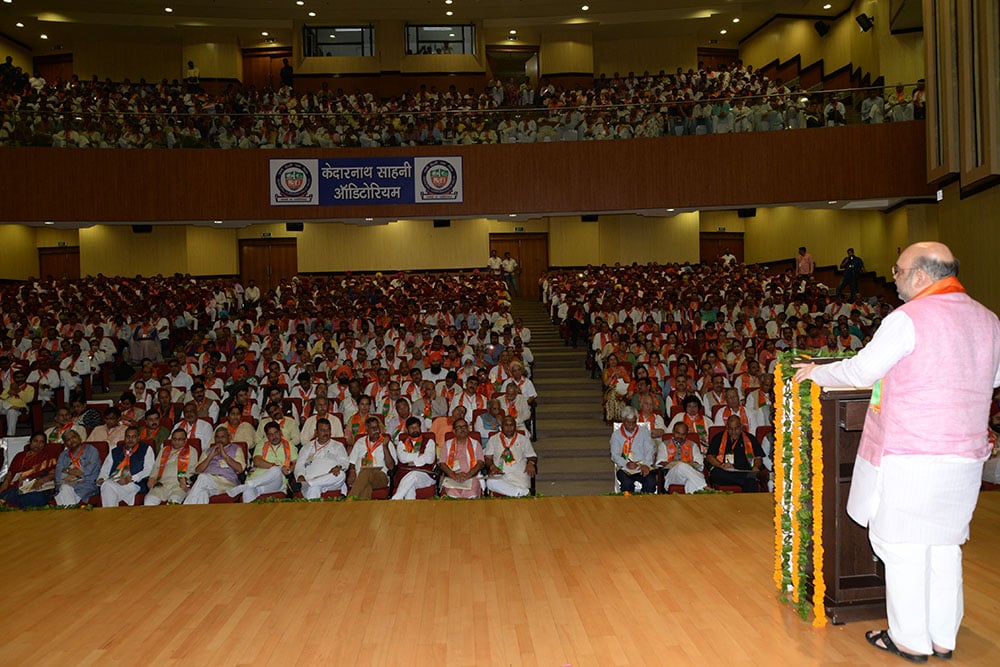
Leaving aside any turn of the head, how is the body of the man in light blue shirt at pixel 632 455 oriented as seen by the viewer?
toward the camera

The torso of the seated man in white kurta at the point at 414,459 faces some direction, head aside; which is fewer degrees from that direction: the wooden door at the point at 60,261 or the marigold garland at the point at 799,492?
the marigold garland

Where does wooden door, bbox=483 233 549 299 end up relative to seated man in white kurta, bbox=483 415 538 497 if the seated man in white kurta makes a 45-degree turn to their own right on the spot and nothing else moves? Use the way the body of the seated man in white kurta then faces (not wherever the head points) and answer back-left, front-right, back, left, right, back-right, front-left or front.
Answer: back-right

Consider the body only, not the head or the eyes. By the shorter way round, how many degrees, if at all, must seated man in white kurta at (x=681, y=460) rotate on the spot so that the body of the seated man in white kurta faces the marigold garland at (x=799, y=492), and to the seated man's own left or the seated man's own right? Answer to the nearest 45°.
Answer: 0° — they already face it

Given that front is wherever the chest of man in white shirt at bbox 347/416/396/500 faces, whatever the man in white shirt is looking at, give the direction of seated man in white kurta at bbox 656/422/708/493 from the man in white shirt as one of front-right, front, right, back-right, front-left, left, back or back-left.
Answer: left

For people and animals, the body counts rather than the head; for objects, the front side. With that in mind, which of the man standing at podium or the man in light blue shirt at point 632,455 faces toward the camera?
the man in light blue shirt

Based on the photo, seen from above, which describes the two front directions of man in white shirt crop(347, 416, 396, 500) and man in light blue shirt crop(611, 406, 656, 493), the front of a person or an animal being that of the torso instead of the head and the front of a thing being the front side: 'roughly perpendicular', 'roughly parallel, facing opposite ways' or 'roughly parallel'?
roughly parallel

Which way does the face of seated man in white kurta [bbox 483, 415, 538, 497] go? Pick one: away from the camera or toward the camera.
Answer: toward the camera

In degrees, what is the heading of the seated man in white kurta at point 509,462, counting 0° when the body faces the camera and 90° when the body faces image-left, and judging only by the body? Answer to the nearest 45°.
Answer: approximately 0°

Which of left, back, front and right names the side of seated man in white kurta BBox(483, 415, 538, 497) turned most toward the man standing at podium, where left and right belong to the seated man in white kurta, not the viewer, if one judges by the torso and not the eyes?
front

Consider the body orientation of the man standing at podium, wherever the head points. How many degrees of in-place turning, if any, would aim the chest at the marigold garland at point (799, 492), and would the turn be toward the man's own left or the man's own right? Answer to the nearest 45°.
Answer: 0° — they already face it

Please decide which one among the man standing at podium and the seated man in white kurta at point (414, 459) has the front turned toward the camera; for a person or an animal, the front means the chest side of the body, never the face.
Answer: the seated man in white kurta

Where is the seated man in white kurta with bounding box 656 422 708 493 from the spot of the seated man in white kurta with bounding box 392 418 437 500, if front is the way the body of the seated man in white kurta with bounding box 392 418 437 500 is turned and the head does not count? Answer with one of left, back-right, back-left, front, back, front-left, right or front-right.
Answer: left

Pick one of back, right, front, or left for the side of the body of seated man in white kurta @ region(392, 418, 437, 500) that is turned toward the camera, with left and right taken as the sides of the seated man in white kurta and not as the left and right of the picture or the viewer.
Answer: front
